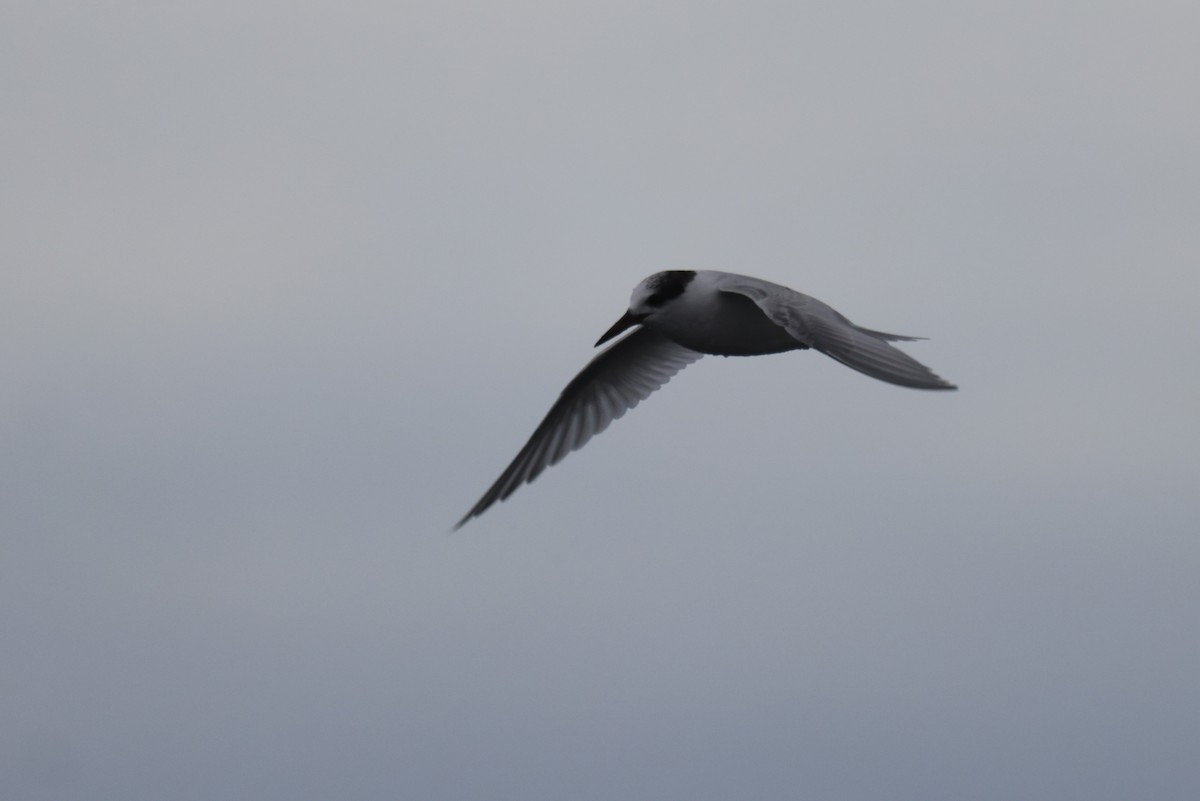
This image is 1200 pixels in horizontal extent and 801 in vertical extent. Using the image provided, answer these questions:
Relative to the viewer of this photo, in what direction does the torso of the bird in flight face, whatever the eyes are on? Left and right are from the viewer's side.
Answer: facing the viewer and to the left of the viewer

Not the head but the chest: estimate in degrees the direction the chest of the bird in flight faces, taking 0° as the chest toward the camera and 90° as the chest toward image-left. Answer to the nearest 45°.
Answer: approximately 45°
